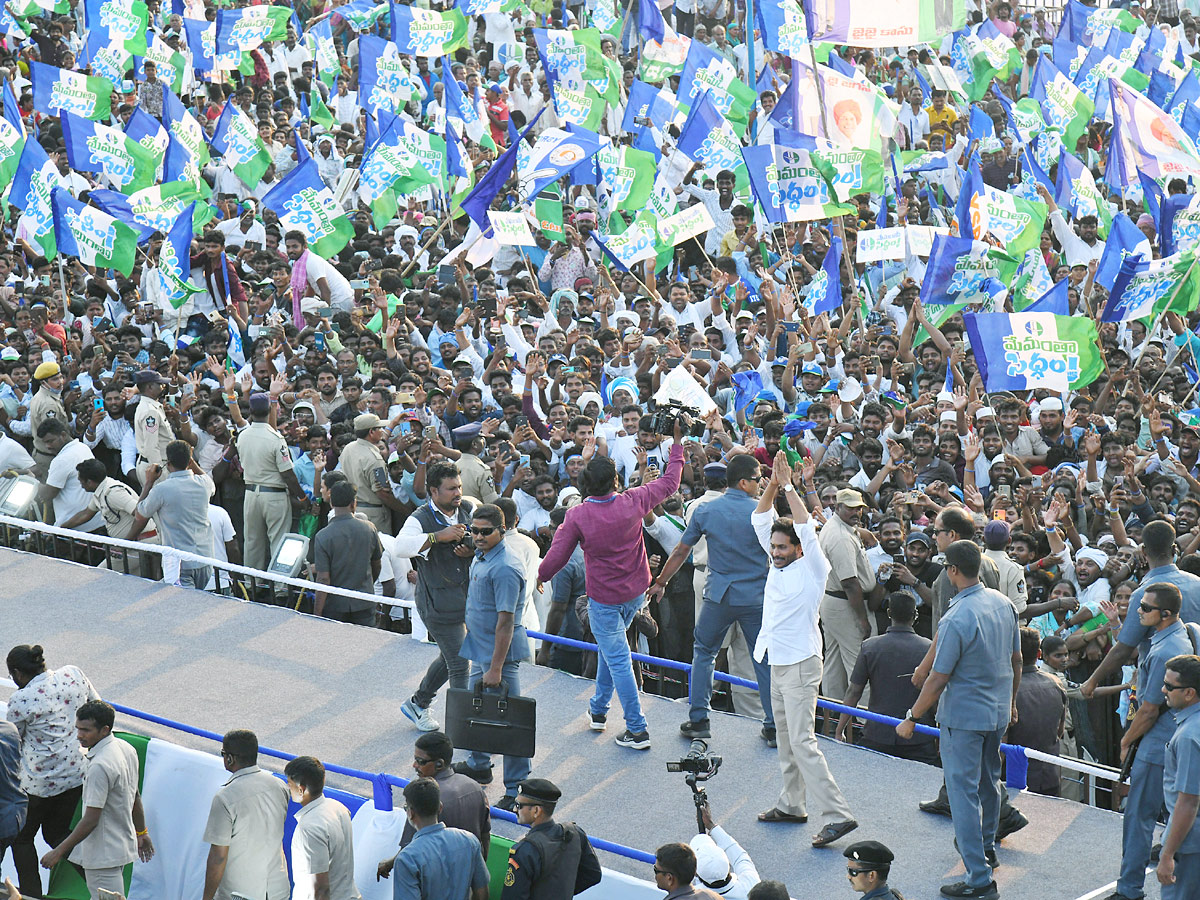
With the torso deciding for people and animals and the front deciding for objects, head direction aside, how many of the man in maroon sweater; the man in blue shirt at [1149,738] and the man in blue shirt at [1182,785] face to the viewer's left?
2

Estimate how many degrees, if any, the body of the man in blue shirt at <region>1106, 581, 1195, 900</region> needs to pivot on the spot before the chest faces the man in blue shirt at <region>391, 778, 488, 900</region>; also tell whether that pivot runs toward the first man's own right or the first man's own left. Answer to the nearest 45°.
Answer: approximately 45° to the first man's own left

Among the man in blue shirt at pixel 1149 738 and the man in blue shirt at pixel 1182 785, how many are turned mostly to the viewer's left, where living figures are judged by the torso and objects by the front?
2

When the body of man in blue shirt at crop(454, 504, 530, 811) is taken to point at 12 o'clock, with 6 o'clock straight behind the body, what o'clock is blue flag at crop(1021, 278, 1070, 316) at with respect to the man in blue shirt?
The blue flag is roughly at 6 o'clock from the man in blue shirt.

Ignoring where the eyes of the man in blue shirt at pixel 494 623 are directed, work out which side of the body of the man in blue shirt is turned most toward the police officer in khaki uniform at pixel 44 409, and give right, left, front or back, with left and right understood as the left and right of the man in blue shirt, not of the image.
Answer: right

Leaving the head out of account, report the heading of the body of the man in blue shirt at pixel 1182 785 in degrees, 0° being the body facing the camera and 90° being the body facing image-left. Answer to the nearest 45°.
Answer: approximately 90°

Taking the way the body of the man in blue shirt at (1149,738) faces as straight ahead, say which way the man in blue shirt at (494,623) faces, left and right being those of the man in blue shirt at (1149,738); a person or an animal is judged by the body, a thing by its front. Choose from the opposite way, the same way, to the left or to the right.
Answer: to the left

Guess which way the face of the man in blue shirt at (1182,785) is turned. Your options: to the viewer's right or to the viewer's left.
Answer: to the viewer's left

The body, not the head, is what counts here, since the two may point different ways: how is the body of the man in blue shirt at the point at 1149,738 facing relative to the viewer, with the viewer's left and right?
facing to the left of the viewer
